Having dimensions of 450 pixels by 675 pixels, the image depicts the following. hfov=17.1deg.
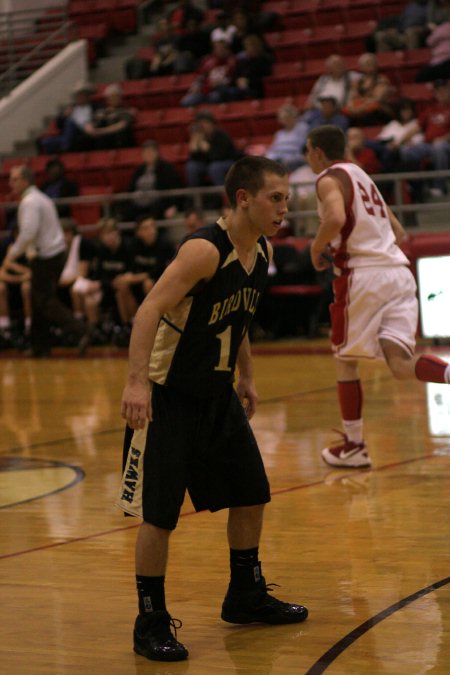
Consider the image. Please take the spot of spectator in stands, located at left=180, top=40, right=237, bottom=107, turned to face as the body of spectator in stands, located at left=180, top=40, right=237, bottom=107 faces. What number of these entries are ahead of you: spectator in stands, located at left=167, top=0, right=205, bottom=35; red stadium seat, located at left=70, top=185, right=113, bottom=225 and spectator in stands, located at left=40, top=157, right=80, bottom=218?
2

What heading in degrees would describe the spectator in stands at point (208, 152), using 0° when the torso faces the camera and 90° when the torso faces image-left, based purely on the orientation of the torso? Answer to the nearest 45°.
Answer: approximately 0°

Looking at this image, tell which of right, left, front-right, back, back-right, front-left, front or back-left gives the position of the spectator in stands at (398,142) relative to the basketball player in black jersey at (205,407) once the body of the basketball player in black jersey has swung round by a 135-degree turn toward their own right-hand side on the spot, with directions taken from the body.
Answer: right

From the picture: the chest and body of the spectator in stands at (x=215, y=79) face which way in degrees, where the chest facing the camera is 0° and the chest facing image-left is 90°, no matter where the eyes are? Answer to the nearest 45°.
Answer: approximately 45°

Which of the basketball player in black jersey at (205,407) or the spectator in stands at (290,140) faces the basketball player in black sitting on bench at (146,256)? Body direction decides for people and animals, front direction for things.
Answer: the spectator in stands at (290,140)

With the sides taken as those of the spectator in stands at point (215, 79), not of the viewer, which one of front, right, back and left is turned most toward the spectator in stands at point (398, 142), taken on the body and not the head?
left

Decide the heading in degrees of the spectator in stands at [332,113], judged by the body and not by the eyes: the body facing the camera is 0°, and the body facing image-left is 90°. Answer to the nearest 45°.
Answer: approximately 0°

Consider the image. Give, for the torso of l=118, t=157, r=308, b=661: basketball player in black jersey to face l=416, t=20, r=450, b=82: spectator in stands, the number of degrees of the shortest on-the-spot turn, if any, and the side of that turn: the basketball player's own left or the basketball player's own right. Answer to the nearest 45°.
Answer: approximately 135° to the basketball player's own left

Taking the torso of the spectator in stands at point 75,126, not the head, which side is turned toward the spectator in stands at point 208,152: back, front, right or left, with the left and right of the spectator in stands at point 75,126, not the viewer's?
left
